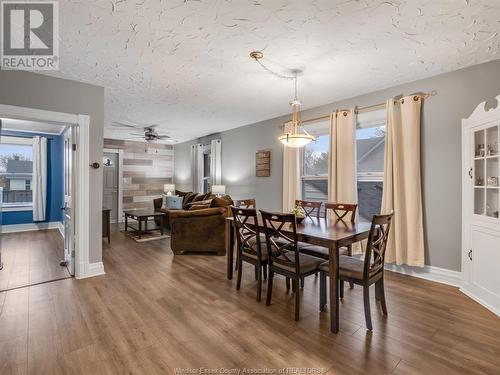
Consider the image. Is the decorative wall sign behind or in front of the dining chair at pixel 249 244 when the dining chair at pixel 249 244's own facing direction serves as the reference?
in front

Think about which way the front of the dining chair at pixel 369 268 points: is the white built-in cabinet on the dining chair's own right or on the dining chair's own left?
on the dining chair's own right

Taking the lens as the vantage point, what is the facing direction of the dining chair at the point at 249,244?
facing away from the viewer and to the right of the viewer

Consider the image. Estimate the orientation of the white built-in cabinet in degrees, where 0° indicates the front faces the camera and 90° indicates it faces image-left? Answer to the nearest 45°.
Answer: approximately 45°

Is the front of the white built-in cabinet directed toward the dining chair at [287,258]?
yes

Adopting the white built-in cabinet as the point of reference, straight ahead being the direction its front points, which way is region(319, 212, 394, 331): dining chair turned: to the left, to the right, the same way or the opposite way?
to the right

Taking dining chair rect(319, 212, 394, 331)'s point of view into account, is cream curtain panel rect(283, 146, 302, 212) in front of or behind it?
in front

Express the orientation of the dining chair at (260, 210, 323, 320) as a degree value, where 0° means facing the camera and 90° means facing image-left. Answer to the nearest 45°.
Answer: approximately 225°

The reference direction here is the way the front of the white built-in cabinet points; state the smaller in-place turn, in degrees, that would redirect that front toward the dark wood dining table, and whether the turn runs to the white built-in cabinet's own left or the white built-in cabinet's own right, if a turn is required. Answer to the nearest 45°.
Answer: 0° — it already faces it

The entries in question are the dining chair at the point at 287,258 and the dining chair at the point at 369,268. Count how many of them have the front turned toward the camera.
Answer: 0

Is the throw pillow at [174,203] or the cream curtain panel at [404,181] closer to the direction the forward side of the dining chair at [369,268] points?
the throw pillow

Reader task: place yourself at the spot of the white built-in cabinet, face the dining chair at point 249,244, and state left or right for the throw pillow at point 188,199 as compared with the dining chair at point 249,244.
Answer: right

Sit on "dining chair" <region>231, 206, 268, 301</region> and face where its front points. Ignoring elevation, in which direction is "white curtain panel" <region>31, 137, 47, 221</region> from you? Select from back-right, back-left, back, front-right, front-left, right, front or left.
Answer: left

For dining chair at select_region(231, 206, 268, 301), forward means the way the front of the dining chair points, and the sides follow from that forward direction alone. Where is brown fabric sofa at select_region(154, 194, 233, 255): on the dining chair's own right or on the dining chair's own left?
on the dining chair's own left

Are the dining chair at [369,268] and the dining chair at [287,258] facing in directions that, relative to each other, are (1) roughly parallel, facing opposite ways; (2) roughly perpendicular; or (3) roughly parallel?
roughly perpendicular

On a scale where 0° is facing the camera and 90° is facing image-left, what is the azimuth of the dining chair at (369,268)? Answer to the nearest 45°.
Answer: approximately 135°

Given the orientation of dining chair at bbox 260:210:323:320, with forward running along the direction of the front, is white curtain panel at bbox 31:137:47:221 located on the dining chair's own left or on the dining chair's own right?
on the dining chair's own left

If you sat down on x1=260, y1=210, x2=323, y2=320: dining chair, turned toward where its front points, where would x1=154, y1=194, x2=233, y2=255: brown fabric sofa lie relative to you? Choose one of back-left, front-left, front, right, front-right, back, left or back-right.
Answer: left

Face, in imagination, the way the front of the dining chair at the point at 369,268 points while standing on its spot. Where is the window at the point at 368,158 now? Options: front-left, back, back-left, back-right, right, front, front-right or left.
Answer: front-right

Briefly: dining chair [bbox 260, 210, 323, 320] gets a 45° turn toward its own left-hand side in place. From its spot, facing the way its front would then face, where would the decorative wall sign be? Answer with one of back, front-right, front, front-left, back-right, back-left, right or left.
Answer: front

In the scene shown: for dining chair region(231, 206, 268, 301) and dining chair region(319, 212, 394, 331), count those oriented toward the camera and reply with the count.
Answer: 0
